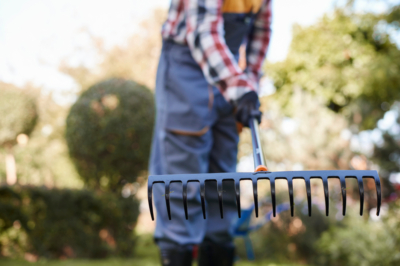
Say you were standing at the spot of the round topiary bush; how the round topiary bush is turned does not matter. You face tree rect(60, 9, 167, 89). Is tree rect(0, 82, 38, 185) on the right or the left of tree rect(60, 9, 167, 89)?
left

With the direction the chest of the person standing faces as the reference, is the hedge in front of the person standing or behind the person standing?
behind

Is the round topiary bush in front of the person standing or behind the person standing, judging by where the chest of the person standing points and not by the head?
behind

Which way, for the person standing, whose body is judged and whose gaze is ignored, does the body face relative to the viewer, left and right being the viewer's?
facing the viewer and to the right of the viewer

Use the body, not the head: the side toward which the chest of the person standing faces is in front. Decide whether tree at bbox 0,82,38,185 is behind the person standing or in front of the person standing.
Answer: behind

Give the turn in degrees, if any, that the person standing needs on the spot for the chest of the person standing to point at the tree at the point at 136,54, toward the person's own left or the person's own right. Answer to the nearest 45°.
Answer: approximately 135° to the person's own left

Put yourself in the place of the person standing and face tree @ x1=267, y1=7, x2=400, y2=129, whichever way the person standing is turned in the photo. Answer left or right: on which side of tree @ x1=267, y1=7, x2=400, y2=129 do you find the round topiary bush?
left
